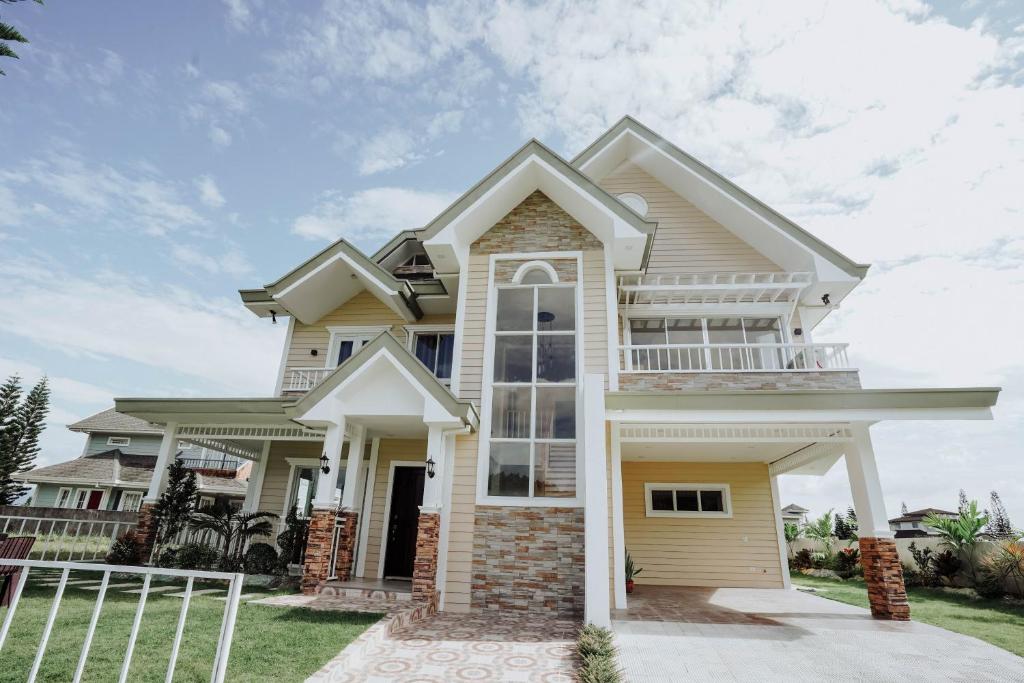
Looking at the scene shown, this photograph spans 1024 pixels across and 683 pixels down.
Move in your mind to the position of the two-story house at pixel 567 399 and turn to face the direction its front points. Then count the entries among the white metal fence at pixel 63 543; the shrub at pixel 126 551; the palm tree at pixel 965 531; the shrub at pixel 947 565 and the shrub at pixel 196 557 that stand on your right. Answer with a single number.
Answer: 3

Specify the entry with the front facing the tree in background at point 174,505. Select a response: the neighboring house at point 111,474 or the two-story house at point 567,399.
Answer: the neighboring house

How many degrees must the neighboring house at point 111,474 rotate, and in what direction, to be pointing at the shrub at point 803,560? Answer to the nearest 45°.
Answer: approximately 45° to its left

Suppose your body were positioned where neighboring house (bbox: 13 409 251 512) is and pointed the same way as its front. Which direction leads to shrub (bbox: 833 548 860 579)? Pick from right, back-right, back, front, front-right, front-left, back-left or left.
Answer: front-left

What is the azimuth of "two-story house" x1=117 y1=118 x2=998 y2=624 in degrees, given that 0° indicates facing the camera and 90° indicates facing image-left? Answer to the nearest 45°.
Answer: approximately 0°

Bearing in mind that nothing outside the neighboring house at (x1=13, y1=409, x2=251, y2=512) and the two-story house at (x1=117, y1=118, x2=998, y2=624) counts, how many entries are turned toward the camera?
2

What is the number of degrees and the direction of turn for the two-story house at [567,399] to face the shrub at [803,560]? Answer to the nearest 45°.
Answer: approximately 135° to its left

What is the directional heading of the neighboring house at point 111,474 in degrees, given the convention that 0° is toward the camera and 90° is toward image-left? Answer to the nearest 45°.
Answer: approximately 0°

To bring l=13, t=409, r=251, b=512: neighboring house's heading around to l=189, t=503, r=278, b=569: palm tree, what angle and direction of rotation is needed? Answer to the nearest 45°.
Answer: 0° — it already faces it

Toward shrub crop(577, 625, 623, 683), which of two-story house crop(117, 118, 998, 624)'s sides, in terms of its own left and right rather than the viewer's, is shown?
front

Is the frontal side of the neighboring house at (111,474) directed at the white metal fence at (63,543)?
yes

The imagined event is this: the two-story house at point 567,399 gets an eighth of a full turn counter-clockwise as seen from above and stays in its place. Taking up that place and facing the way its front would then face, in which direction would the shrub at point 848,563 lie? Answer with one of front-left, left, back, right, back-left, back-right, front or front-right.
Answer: left

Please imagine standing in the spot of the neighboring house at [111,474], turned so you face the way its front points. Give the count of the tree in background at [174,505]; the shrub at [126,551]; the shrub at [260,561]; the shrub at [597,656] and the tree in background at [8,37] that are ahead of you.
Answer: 5

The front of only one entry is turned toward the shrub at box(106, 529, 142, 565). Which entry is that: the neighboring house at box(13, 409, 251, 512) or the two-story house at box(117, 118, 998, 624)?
the neighboring house
